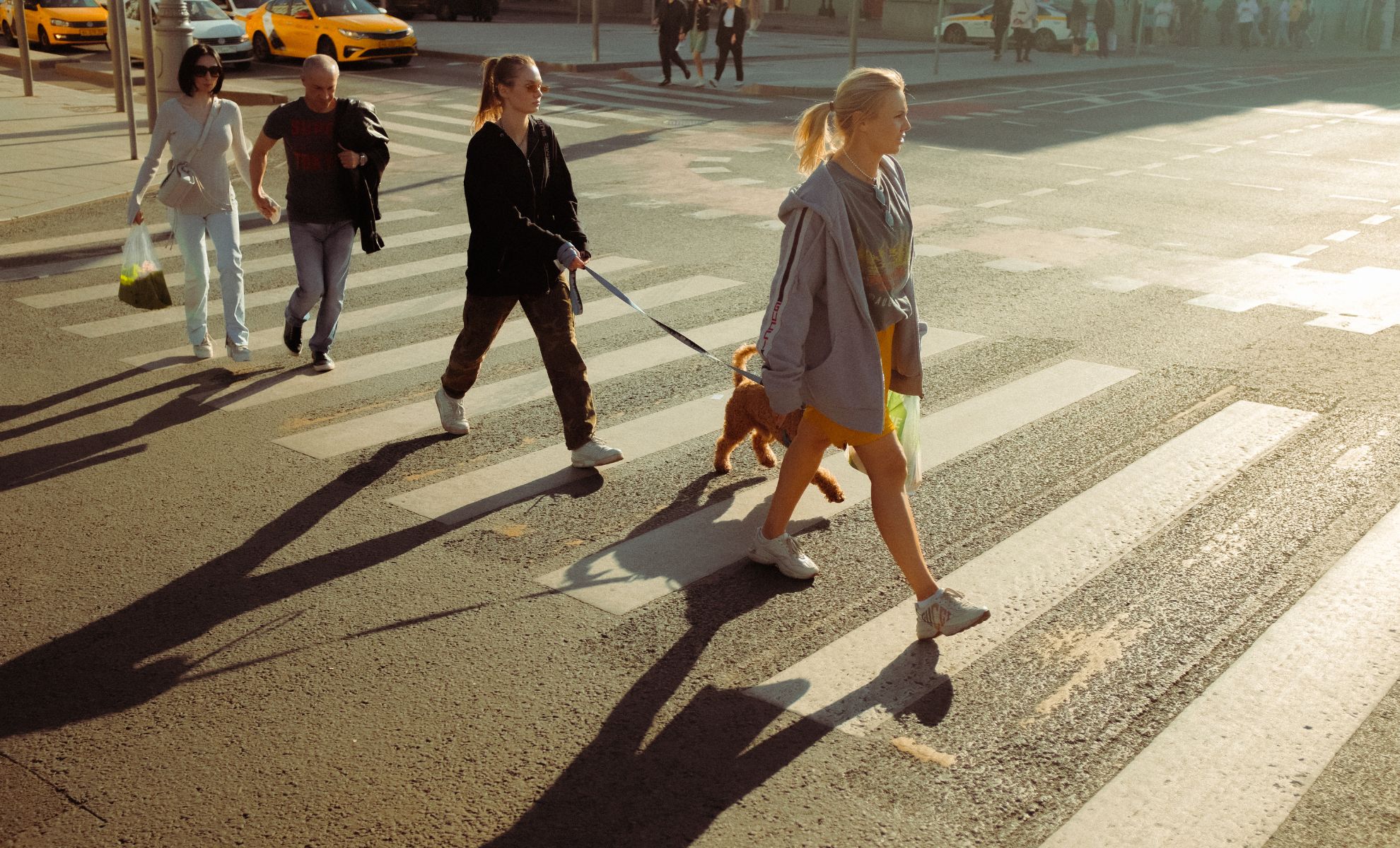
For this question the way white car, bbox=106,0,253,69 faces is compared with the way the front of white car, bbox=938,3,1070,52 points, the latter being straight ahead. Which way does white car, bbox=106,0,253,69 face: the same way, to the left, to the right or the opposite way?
the opposite way

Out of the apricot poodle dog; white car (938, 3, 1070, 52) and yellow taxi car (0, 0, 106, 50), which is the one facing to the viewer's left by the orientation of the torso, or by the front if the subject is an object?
the white car

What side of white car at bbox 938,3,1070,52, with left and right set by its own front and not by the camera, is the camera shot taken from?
left

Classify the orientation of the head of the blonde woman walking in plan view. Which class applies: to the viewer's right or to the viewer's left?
to the viewer's right

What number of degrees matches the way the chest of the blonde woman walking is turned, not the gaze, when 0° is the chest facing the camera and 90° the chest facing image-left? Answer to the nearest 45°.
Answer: approximately 315°
